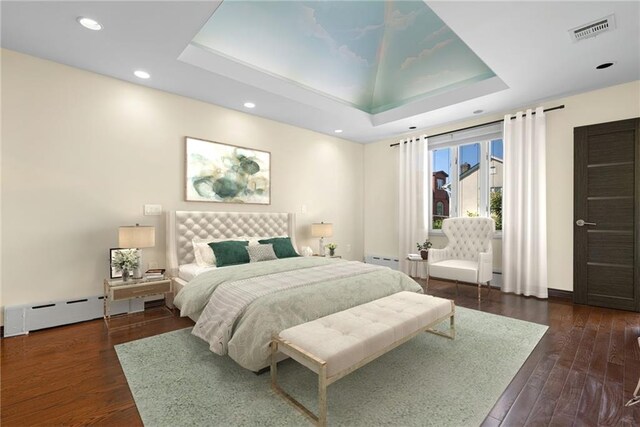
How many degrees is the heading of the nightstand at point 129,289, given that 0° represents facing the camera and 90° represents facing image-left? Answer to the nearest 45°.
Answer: approximately 0°

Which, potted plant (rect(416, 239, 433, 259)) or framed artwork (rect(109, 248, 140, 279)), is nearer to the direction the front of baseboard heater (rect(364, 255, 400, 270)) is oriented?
the framed artwork

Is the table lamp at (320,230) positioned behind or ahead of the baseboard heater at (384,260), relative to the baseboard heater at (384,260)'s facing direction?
ahead

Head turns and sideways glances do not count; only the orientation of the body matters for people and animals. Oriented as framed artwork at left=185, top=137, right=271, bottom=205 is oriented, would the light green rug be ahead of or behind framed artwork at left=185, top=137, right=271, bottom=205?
ahead

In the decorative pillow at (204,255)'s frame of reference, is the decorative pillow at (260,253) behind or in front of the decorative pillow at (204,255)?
in front

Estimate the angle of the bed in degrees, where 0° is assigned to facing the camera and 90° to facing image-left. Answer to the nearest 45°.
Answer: approximately 315°

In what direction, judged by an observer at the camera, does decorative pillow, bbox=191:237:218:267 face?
facing the viewer and to the right of the viewer

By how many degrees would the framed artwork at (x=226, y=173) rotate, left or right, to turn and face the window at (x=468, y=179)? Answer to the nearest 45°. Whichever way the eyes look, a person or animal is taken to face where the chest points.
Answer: approximately 45° to its left
